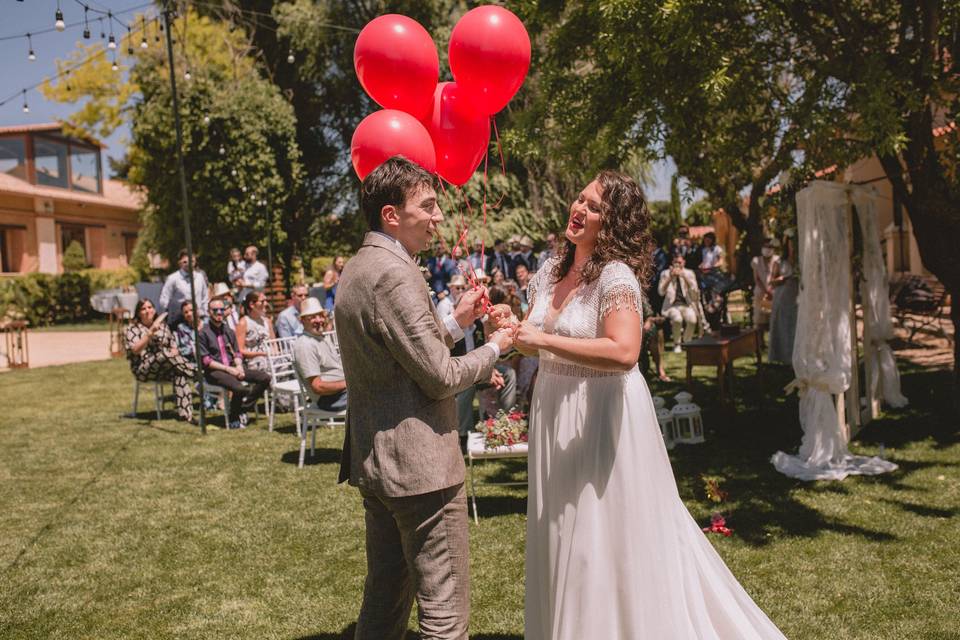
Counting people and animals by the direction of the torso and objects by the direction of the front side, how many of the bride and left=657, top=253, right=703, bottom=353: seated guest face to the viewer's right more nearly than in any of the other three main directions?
0

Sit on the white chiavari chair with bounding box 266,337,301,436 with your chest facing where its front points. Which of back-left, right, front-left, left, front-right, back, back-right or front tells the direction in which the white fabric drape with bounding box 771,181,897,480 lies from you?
front

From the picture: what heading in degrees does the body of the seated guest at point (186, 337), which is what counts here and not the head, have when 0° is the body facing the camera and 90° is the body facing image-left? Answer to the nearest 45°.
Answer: approximately 315°

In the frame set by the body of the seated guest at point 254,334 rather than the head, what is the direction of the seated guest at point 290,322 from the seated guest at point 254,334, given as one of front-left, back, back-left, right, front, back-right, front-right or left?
left

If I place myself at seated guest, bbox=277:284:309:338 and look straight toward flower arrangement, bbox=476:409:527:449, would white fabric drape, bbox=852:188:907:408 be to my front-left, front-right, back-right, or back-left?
front-left

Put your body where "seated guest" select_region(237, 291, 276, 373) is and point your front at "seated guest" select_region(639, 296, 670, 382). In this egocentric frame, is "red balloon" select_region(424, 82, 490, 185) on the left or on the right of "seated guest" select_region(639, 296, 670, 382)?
right

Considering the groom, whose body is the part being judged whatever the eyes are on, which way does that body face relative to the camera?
to the viewer's right

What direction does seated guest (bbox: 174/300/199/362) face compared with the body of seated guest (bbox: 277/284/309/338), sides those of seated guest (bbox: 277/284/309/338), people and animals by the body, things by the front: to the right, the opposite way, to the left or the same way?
the same way

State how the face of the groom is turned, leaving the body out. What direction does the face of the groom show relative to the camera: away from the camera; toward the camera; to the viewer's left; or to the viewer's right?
to the viewer's right

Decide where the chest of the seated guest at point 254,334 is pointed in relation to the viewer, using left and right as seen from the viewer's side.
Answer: facing the viewer and to the right of the viewer

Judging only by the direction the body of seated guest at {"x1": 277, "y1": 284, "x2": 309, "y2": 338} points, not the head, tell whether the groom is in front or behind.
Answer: in front

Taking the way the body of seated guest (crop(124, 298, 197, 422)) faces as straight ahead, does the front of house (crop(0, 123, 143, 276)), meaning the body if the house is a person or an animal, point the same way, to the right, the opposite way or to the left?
the same way

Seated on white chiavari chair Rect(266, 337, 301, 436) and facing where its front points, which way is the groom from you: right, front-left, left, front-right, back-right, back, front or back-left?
front-right

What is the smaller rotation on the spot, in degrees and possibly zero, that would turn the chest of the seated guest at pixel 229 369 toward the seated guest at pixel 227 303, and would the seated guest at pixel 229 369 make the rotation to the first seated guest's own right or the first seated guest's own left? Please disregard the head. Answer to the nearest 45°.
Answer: approximately 135° to the first seated guest's own left

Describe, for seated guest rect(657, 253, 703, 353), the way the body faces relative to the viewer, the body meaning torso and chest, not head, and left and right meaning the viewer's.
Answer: facing the viewer
